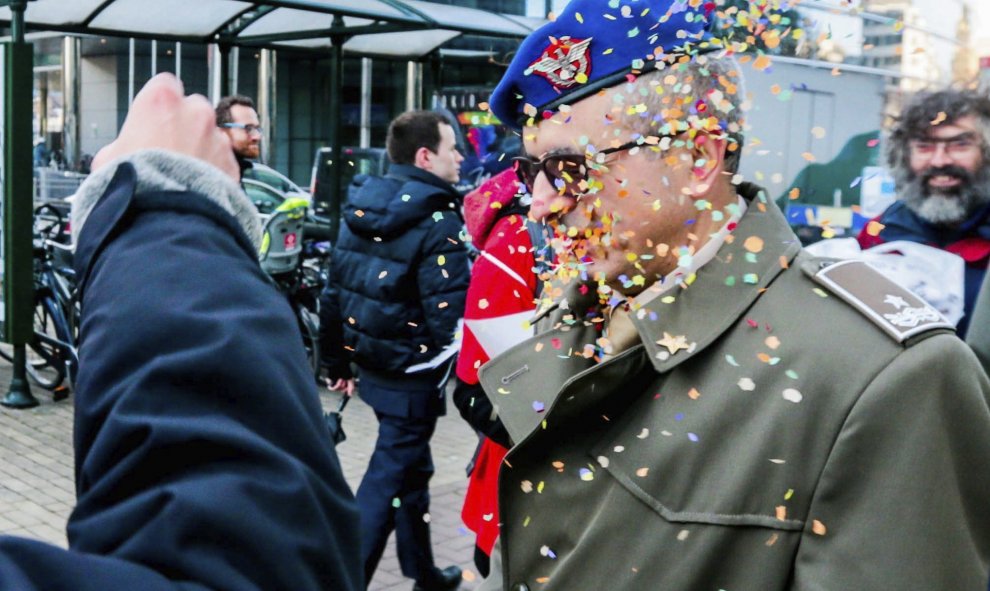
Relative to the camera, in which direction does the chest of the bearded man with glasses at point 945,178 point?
toward the camera

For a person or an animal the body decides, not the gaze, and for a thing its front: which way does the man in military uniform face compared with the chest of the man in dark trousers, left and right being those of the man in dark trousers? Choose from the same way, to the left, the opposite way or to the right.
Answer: the opposite way

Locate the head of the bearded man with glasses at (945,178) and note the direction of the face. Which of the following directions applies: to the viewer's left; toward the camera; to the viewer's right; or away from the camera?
toward the camera

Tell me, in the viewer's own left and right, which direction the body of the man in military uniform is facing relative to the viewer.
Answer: facing the viewer and to the left of the viewer

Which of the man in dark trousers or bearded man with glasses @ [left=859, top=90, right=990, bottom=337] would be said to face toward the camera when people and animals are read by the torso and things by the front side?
the bearded man with glasses

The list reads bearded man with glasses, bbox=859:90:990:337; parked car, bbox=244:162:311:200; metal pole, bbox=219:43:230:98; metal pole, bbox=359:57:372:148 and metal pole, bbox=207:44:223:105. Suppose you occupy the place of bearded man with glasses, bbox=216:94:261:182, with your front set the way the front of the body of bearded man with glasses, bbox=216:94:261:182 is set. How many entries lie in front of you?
1

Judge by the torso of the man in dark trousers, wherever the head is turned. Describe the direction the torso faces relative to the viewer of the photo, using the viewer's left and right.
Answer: facing away from the viewer and to the right of the viewer

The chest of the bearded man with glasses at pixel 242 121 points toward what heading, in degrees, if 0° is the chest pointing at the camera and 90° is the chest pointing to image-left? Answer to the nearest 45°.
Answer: approximately 315°

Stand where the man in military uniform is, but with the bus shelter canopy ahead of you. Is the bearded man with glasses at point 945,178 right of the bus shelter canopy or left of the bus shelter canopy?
right

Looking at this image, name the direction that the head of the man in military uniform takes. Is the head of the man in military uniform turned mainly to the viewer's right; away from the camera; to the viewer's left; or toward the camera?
to the viewer's left

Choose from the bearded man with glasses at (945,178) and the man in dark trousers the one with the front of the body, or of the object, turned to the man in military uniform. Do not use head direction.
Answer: the bearded man with glasses
